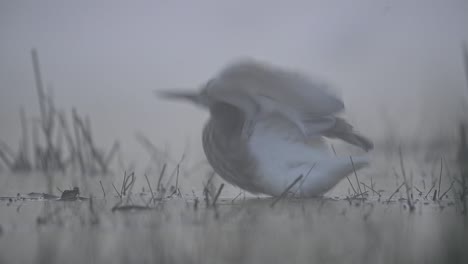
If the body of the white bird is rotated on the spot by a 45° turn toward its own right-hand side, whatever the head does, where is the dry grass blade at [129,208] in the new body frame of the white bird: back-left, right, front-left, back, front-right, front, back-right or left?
left

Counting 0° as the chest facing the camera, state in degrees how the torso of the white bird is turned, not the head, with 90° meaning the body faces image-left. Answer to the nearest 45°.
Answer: approximately 90°
